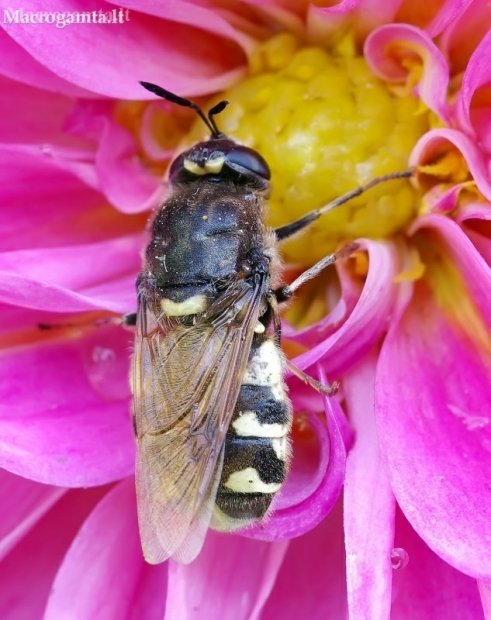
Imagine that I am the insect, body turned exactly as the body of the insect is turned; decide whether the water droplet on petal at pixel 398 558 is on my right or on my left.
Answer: on my right

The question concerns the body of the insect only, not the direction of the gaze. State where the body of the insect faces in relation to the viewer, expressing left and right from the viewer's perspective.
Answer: facing away from the viewer
